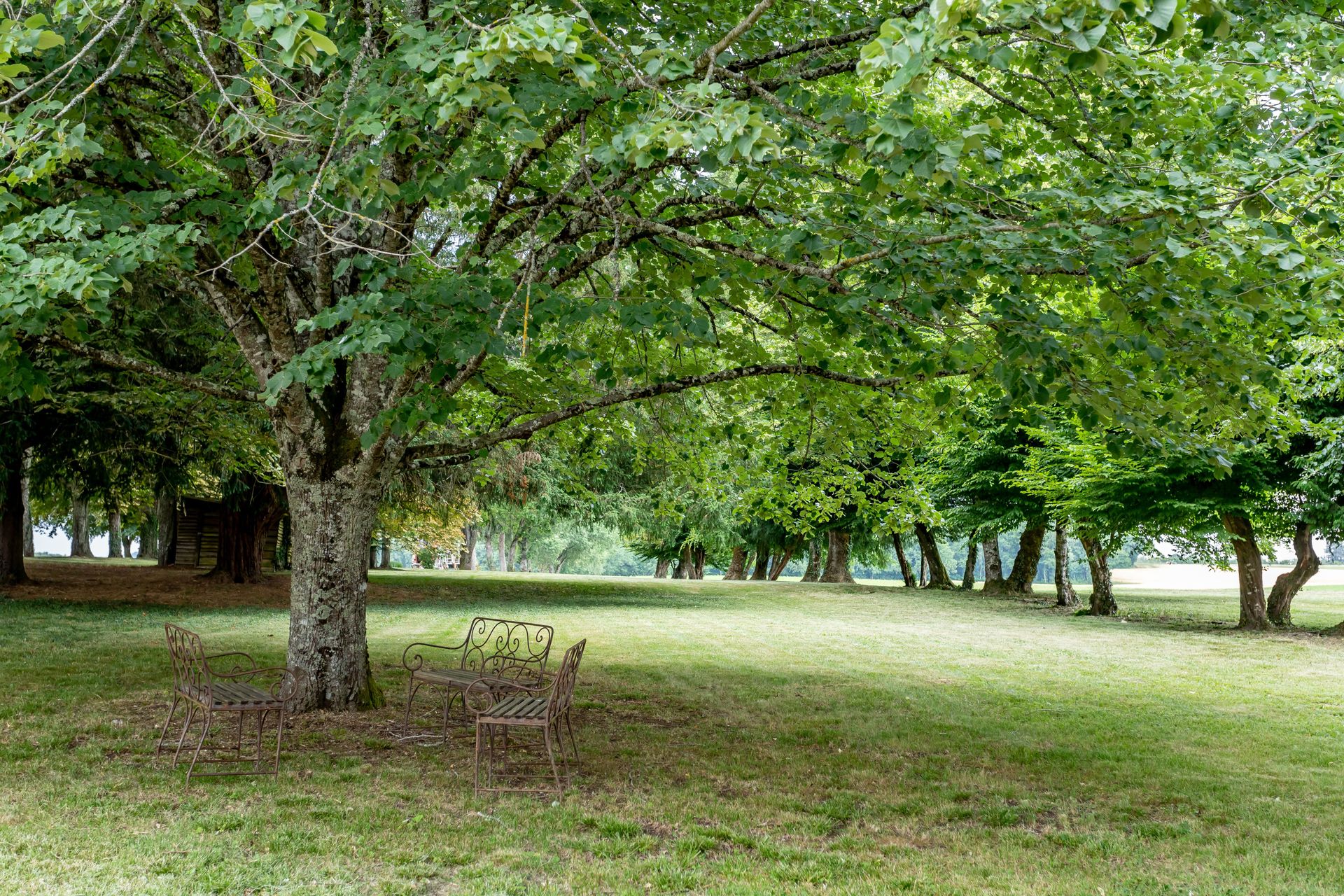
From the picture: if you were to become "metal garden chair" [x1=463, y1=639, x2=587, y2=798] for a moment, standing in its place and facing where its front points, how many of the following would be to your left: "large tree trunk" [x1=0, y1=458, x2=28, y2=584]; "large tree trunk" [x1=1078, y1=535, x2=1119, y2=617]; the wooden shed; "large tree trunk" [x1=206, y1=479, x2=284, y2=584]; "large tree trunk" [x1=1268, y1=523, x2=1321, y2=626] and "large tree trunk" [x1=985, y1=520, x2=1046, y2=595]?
0

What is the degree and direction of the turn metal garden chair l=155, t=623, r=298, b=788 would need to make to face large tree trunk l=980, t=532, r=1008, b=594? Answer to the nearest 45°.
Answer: approximately 45° to its left

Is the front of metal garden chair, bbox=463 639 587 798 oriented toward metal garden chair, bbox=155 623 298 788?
yes

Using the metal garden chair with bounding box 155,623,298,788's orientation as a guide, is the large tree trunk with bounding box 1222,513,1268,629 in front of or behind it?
in front

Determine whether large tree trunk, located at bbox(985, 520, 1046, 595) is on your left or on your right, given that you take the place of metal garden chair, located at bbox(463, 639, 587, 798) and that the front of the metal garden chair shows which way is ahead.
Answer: on your right

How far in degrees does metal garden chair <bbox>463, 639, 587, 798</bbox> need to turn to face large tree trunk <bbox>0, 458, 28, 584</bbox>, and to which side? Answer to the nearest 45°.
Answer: approximately 45° to its right

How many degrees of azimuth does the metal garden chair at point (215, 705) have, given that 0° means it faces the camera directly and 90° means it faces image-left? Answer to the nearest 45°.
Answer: approximately 270°

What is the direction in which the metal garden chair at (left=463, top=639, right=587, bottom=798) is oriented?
to the viewer's left

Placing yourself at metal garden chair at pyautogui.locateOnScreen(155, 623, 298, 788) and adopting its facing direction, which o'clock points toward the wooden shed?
The wooden shed is roughly at 9 o'clock from the metal garden chair.

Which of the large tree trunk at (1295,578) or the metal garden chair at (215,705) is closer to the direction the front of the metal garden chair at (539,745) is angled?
the metal garden chair

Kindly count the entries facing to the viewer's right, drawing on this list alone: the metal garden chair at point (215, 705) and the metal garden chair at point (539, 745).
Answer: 1

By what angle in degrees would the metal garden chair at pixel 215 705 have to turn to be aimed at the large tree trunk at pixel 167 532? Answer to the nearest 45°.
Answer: approximately 90° to its left

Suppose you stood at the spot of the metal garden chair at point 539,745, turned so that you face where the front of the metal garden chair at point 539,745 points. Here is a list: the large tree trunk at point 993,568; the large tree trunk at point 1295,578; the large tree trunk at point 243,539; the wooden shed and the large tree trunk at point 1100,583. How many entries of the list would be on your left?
0

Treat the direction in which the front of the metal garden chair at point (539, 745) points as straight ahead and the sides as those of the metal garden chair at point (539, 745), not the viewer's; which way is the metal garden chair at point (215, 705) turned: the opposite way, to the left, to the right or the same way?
the opposite way

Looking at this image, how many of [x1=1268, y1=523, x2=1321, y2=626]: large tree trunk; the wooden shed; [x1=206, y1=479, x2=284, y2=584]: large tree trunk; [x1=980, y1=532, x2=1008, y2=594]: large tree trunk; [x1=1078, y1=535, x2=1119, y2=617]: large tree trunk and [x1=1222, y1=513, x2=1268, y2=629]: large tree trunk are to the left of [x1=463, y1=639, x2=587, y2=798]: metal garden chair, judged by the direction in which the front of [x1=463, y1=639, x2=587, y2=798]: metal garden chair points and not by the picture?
0

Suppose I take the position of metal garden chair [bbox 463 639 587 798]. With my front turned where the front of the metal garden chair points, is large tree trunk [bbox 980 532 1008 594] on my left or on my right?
on my right
